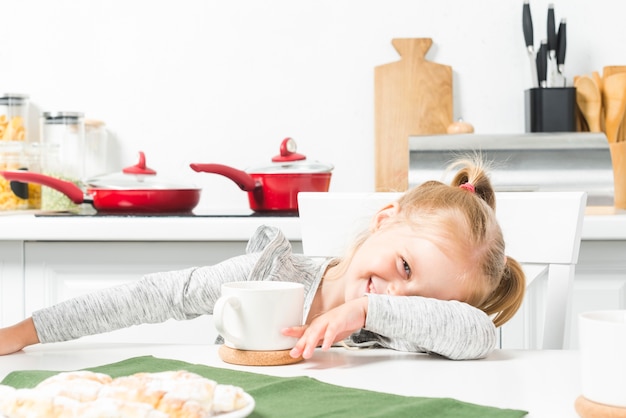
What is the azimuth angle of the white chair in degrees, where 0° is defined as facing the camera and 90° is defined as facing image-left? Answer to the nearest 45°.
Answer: approximately 0°

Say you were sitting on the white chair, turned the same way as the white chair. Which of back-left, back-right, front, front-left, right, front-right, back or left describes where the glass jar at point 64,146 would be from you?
back-right

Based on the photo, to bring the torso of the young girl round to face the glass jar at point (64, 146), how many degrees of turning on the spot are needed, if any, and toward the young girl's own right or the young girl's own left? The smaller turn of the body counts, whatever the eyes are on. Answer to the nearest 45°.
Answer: approximately 135° to the young girl's own right

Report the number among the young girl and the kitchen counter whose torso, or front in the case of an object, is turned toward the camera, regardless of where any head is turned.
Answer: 2

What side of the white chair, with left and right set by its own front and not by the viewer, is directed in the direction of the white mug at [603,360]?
front

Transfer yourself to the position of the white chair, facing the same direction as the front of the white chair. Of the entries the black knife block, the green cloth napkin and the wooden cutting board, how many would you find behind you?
2

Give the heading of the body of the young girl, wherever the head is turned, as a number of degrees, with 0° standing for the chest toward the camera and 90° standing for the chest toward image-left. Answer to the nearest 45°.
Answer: approximately 0°

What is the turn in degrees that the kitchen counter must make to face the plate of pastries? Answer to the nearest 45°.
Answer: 0° — it already faces it

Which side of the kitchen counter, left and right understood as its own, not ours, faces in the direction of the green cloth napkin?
front
